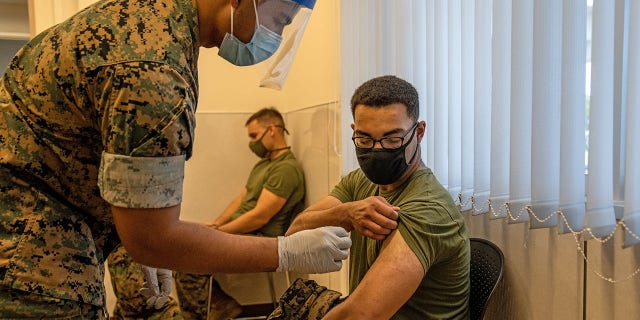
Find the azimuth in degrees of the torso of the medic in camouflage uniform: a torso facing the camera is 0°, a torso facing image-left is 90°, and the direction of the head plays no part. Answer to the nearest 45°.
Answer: approximately 270°

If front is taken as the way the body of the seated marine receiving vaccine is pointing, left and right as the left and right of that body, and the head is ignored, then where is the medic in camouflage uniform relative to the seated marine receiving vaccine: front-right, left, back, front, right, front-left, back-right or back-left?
front

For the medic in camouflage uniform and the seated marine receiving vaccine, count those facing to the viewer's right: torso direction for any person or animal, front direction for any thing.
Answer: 1

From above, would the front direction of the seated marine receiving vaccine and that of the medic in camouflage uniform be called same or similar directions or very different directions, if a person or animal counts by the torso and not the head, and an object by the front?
very different directions

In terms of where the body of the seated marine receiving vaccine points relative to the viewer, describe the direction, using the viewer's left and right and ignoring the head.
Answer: facing the viewer and to the left of the viewer

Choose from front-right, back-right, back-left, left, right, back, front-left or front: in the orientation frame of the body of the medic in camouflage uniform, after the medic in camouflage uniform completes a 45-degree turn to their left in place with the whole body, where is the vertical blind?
front-right
